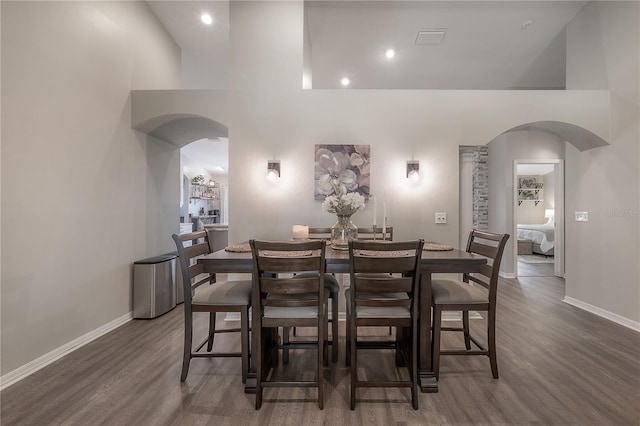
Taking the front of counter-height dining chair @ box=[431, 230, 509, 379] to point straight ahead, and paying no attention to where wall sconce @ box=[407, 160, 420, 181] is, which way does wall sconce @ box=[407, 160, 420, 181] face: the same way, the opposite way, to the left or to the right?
to the left

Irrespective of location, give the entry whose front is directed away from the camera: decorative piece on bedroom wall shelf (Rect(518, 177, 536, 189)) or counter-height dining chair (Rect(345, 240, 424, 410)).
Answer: the counter-height dining chair

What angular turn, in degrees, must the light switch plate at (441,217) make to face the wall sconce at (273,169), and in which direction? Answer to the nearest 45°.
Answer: approximately 45° to its right

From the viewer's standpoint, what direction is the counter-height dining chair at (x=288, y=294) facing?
away from the camera

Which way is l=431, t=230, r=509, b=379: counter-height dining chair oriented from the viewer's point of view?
to the viewer's left

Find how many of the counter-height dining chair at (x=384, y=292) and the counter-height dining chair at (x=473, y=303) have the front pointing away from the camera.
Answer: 1

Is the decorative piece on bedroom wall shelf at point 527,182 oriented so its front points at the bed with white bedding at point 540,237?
yes

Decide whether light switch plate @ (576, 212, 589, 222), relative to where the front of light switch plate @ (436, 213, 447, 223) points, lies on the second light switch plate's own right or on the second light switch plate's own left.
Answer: on the second light switch plate's own left

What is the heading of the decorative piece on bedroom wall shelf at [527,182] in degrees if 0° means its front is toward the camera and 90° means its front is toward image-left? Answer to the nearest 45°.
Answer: approximately 0°

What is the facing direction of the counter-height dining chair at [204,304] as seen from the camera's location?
facing to the right of the viewer

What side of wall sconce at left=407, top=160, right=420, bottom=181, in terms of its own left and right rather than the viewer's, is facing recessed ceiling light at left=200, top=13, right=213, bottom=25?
right

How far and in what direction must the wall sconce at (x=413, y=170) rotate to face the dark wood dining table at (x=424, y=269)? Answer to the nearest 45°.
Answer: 0° — it already faces it

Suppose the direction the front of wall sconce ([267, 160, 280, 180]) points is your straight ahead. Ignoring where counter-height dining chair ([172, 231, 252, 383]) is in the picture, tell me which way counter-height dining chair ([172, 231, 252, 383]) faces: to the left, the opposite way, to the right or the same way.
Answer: to the left
